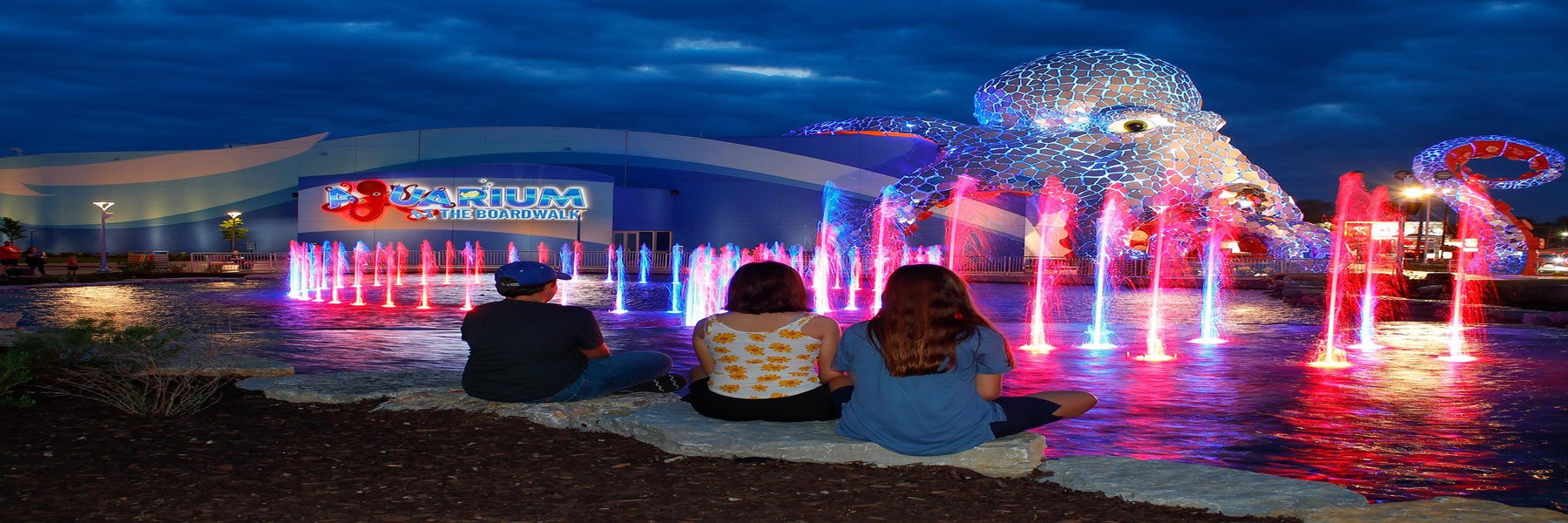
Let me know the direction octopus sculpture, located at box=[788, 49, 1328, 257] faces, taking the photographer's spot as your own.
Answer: facing the viewer and to the right of the viewer

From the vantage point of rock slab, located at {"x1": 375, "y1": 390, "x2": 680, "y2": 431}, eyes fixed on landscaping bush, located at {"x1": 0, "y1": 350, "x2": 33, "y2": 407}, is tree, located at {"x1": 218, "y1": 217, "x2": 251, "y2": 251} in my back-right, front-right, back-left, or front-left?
front-right

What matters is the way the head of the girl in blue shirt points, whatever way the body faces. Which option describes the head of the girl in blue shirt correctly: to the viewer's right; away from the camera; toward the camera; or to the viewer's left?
away from the camera

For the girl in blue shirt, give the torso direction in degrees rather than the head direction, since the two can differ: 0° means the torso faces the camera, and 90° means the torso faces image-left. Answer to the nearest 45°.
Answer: approximately 180°

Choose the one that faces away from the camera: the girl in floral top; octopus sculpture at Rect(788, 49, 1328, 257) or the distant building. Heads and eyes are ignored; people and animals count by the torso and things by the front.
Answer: the girl in floral top

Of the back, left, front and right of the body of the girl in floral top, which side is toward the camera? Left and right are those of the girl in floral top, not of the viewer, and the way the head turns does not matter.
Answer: back

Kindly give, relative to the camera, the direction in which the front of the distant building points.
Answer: facing the viewer

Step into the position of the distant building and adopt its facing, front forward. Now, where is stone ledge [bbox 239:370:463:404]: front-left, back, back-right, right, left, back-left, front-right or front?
front

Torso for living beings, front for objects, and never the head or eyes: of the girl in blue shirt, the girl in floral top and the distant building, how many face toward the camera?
1

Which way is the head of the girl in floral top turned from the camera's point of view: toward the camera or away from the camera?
away from the camera

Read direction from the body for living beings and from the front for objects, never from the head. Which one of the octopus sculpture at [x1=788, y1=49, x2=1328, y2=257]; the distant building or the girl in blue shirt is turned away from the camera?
the girl in blue shirt

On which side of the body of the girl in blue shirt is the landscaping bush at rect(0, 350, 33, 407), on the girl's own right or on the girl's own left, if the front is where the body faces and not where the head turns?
on the girl's own left

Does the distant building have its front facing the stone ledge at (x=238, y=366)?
yes

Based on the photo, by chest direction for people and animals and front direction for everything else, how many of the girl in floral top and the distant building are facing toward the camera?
1
